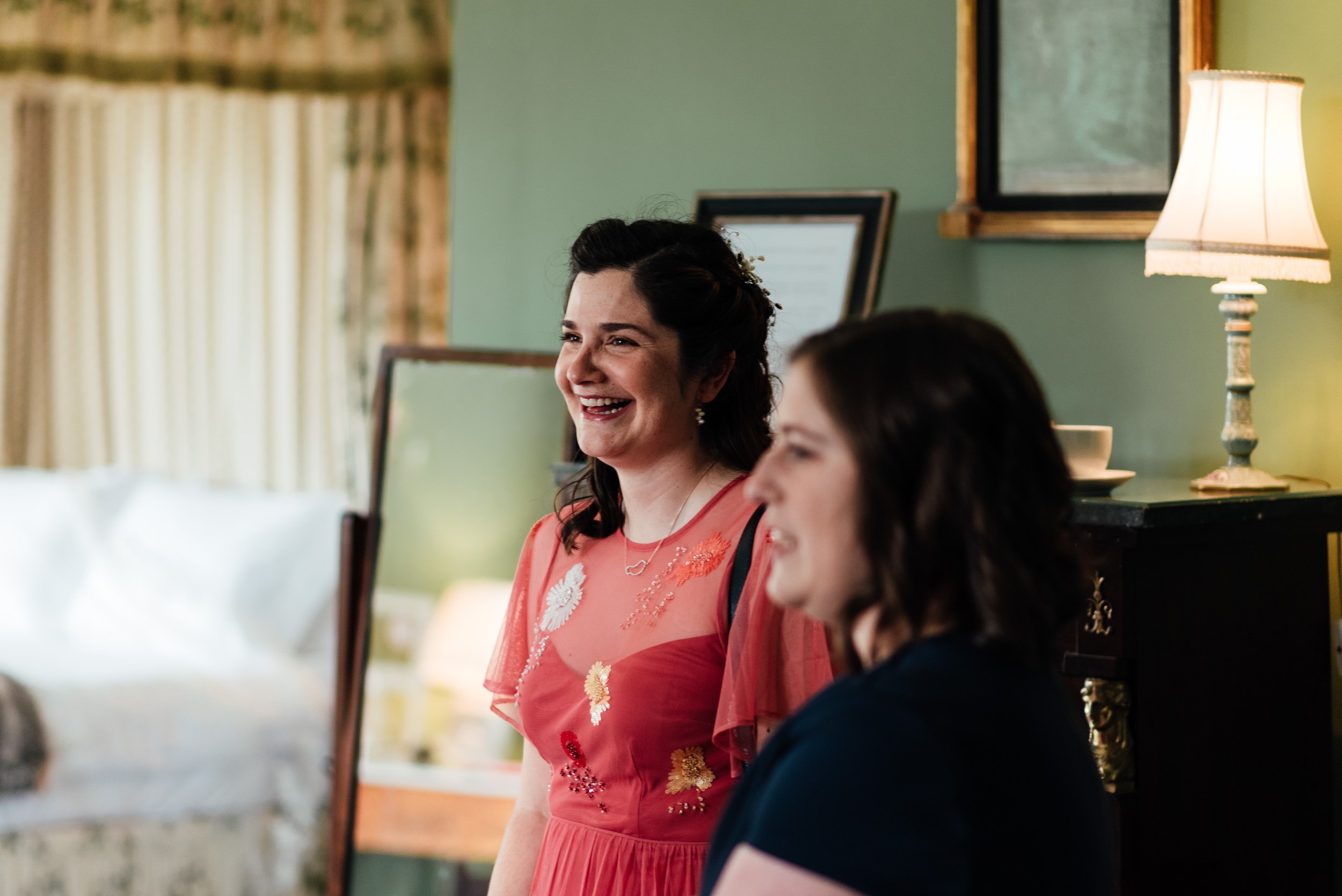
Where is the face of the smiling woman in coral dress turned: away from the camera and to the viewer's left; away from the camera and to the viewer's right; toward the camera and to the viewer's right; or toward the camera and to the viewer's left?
toward the camera and to the viewer's left

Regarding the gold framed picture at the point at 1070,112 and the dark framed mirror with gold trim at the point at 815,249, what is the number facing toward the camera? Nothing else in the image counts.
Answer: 2

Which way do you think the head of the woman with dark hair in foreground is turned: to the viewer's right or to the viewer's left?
to the viewer's left

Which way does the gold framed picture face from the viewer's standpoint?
toward the camera

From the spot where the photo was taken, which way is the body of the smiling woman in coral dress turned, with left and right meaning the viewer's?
facing the viewer and to the left of the viewer

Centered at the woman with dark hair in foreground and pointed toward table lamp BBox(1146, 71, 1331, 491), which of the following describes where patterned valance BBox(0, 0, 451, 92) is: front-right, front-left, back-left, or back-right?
front-left

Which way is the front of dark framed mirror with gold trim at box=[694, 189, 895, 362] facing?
toward the camera

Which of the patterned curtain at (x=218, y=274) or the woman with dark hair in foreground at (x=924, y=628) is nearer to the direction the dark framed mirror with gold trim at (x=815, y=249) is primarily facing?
the woman with dark hair in foreground
